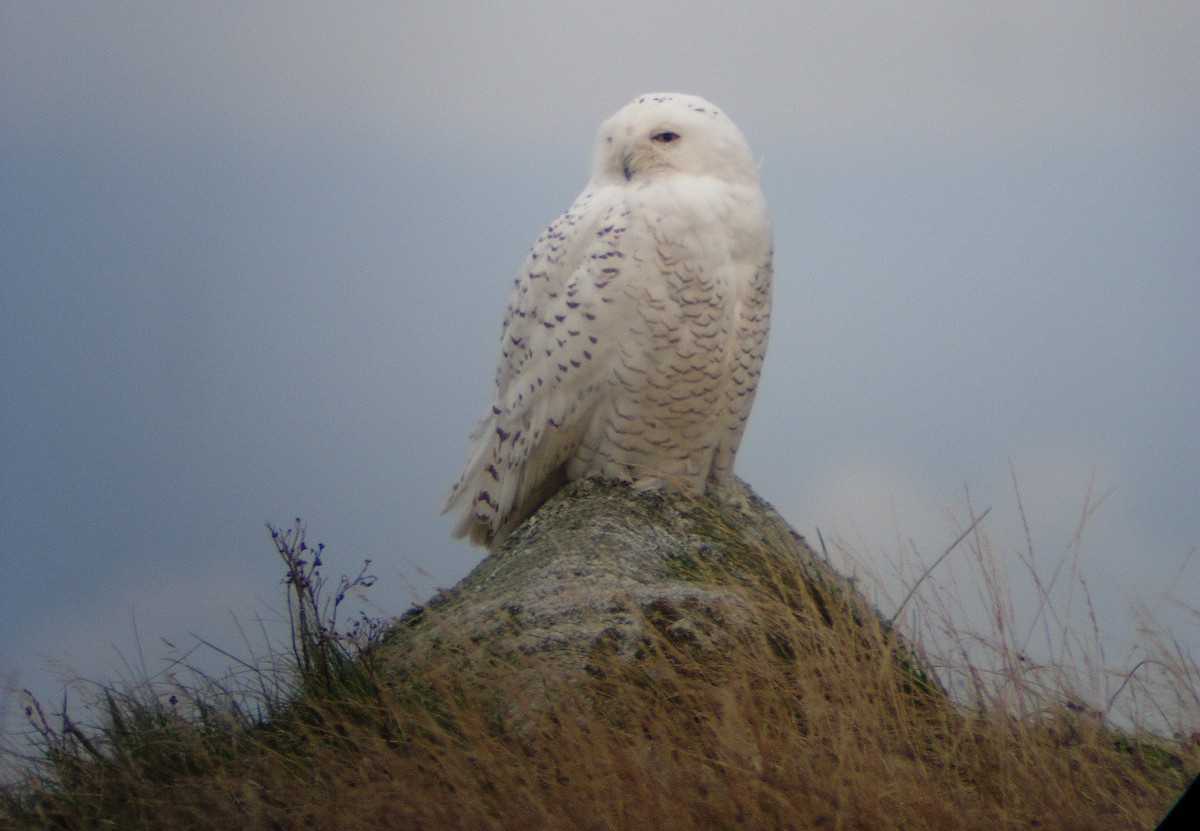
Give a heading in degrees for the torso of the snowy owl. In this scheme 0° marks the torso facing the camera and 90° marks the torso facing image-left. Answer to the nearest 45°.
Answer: approximately 315°
